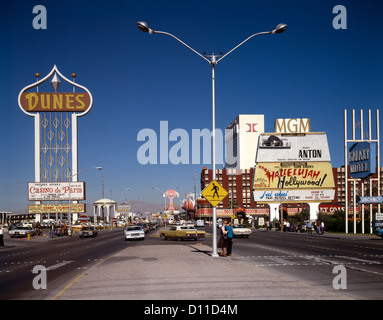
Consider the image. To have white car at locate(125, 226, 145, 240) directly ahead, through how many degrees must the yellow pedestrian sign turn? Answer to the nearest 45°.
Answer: approximately 180°

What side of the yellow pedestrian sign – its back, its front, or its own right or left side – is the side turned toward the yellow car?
back

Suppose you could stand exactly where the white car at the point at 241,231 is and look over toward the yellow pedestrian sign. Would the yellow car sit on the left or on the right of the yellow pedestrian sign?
right

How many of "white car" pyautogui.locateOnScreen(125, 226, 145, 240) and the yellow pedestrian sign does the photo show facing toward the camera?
2

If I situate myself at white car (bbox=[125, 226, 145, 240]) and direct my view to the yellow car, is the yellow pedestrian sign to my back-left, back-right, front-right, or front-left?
front-right

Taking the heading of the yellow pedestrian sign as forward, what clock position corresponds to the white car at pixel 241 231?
The white car is roughly at 6 o'clock from the yellow pedestrian sign.

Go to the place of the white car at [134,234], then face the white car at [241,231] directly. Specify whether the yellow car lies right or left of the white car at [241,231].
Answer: right

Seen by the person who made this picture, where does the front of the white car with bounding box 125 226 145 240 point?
facing the viewer

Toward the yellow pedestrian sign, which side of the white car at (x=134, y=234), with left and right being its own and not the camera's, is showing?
front

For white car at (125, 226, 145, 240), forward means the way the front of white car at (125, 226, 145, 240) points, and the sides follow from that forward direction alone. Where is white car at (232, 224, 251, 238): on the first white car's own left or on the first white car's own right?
on the first white car's own left

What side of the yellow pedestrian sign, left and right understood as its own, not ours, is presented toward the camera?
front

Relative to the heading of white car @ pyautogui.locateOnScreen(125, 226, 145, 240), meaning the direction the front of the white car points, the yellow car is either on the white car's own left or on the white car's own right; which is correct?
on the white car's own left
